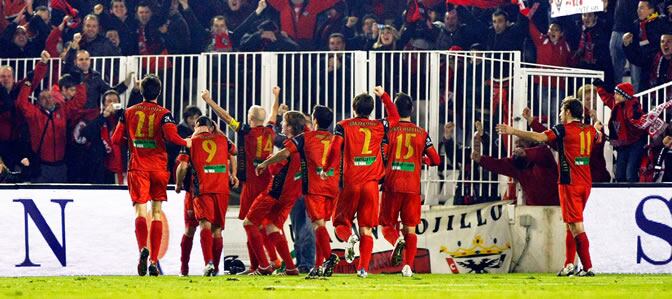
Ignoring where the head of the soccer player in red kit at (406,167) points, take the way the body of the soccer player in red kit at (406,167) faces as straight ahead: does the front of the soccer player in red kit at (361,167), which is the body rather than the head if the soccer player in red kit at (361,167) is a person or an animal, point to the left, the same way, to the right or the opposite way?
the same way

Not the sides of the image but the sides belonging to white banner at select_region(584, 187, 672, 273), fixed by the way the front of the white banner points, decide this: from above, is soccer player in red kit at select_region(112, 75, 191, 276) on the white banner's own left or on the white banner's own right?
on the white banner's own right

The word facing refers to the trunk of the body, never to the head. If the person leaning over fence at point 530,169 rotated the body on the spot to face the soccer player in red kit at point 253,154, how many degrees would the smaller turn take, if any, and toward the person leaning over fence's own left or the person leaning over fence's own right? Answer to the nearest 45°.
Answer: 0° — they already face them

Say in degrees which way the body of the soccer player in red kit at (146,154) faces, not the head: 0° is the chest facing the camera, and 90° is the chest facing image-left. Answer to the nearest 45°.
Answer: approximately 180°

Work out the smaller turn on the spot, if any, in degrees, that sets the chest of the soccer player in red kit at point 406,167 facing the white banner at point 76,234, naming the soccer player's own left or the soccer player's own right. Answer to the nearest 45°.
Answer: approximately 90° to the soccer player's own left

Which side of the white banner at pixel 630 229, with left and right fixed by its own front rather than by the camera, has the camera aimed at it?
front

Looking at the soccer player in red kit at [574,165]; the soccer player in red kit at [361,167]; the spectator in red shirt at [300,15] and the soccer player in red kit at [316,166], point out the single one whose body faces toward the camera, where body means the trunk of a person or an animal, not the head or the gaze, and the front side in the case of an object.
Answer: the spectator in red shirt

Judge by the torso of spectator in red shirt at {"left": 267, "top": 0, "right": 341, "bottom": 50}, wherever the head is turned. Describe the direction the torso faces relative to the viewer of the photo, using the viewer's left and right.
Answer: facing the viewer

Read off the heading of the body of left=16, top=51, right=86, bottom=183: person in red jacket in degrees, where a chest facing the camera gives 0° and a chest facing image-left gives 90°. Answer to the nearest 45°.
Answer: approximately 0°

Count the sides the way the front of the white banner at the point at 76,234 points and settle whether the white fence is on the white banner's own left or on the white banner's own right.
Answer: on the white banner's own left

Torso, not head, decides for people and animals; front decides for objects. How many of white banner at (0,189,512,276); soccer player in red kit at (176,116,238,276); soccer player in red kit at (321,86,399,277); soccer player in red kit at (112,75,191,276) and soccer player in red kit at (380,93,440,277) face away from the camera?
4

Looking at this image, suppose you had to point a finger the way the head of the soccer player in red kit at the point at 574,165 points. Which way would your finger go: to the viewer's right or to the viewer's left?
to the viewer's left

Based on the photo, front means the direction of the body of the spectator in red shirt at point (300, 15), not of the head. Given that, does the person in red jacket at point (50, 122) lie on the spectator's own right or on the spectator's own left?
on the spectator's own right
